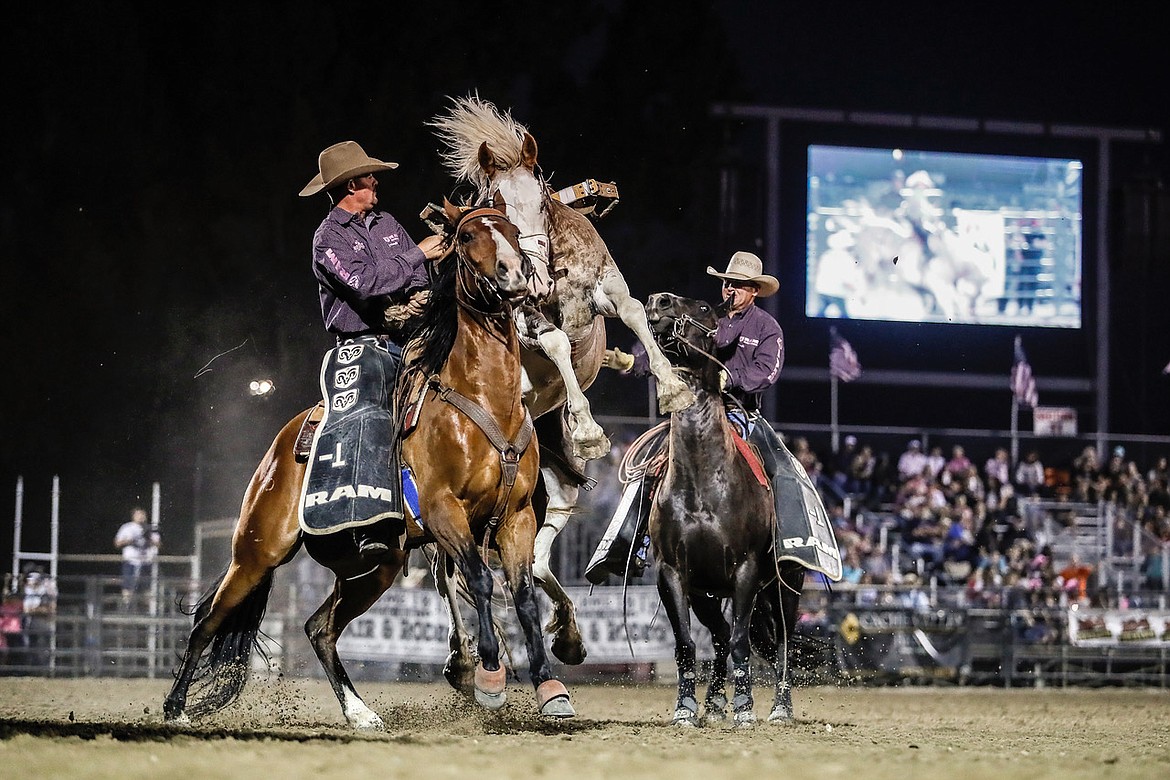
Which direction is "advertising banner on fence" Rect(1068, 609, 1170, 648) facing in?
toward the camera

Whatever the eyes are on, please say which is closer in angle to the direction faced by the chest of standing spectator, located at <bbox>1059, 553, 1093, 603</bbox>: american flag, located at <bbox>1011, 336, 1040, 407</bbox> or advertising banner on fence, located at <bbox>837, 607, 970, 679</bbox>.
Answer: the advertising banner on fence

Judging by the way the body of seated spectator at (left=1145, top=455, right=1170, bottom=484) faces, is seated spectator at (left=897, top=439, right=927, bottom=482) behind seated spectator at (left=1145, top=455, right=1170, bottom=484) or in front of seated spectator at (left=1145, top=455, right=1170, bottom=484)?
in front

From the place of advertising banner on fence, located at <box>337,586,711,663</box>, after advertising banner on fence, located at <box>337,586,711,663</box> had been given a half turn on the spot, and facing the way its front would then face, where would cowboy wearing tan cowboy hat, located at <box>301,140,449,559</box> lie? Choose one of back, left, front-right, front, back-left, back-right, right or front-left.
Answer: back

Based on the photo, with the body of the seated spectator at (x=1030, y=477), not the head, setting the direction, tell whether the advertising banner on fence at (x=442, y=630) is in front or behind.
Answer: in front

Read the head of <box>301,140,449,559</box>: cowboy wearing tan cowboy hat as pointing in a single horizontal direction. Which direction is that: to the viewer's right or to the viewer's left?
to the viewer's right

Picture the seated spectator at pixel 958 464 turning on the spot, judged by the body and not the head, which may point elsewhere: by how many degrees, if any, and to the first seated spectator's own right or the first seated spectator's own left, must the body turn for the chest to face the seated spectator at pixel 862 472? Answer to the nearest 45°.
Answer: approximately 45° to the first seated spectator's own right

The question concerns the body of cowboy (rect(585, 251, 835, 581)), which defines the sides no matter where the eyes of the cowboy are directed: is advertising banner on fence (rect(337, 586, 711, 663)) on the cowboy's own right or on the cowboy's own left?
on the cowboy's own right

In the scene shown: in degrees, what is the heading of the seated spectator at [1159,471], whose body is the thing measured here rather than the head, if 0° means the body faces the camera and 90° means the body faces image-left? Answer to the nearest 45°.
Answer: approximately 45°

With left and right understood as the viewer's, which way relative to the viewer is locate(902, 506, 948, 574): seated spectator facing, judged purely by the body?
facing the viewer
